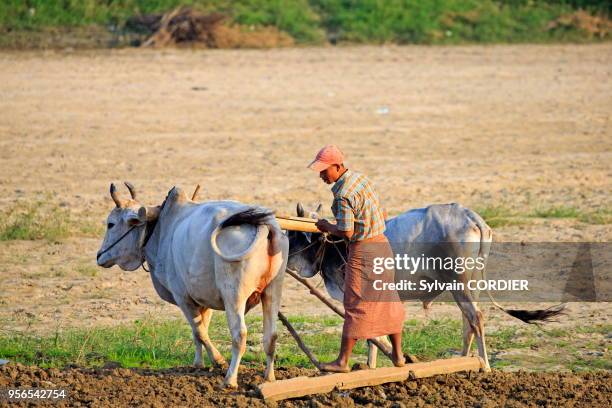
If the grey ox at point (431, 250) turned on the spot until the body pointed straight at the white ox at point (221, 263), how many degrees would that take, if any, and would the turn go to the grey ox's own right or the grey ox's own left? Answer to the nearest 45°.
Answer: approximately 45° to the grey ox's own left

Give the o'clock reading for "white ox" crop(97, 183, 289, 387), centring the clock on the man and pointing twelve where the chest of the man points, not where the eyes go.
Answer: The white ox is roughly at 12 o'clock from the man.

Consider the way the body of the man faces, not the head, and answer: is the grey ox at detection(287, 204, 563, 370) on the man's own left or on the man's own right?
on the man's own right

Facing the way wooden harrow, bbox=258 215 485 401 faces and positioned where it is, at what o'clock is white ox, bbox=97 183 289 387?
The white ox is roughly at 11 o'clock from the wooden harrow.

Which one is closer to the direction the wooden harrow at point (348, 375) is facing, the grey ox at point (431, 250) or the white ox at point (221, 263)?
the white ox

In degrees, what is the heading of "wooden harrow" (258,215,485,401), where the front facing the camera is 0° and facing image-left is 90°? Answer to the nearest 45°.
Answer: approximately 135°

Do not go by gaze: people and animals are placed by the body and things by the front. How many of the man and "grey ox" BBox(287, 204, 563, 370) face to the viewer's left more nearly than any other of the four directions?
2

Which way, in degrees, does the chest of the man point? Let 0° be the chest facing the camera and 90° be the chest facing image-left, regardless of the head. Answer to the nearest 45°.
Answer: approximately 90°

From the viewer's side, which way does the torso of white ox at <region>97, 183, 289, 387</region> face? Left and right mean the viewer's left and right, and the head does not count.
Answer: facing away from the viewer and to the left of the viewer

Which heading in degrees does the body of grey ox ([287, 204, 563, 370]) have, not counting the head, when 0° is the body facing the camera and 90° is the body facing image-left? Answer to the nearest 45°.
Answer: approximately 90°

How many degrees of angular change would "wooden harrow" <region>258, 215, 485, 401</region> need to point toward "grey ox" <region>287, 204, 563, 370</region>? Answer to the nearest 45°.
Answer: approximately 90° to its right
